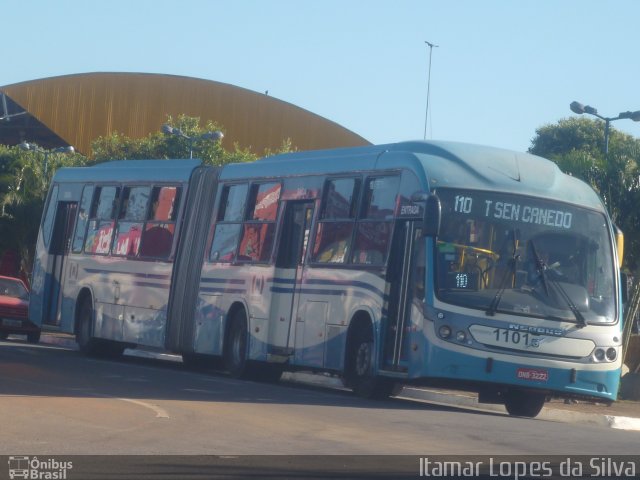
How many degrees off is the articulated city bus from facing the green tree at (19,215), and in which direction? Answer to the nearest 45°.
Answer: approximately 180°

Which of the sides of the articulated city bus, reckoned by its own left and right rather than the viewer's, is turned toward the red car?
back

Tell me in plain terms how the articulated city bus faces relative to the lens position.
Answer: facing the viewer and to the right of the viewer

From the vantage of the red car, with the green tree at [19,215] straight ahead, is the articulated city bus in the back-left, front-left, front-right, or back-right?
back-right
